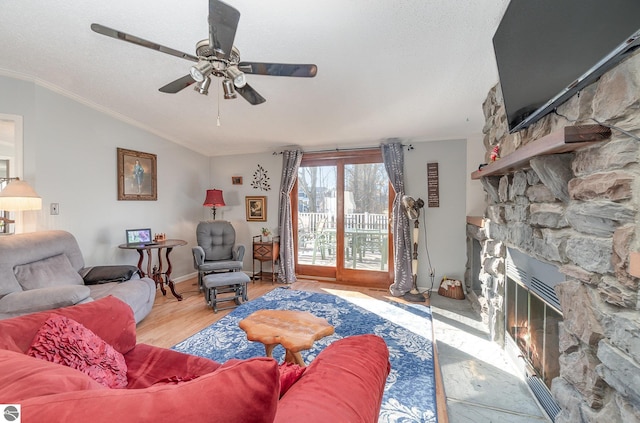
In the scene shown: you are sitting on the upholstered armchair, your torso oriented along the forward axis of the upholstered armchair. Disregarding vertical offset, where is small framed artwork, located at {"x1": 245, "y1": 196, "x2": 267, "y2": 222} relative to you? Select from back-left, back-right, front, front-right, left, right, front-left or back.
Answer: back-left

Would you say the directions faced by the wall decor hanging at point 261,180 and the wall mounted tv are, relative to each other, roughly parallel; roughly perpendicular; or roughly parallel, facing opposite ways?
roughly perpendicular

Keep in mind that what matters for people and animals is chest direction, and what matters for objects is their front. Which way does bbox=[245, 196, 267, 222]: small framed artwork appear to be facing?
toward the camera

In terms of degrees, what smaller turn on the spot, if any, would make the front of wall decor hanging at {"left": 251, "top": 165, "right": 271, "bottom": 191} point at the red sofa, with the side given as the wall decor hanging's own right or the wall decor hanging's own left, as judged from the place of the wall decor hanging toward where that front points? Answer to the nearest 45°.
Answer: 0° — it already faces it

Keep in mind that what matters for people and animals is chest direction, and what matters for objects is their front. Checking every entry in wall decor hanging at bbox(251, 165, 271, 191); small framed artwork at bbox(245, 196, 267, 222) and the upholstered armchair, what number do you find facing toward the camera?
3

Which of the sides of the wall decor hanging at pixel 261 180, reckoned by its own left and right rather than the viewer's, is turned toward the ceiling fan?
front

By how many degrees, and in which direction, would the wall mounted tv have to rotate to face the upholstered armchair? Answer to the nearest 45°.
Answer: approximately 45° to its right

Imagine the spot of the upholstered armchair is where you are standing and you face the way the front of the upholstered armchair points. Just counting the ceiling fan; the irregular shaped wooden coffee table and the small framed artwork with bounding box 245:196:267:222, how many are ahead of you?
2

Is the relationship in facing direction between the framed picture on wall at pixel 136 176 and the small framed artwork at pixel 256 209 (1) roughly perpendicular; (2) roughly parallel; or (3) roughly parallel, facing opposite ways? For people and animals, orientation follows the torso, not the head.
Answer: roughly perpendicular

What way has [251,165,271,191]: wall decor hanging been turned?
toward the camera

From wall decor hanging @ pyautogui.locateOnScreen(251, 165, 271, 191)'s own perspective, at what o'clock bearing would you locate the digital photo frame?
The digital photo frame is roughly at 2 o'clock from the wall decor hanging.

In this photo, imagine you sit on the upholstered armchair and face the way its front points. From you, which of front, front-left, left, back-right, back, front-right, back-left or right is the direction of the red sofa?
front

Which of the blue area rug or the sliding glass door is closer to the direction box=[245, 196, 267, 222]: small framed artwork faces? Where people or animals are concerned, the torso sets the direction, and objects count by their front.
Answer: the blue area rug

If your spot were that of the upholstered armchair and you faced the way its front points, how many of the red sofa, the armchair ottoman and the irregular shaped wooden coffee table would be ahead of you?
3

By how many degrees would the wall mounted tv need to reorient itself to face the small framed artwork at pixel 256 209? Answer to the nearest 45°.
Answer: approximately 45° to its right

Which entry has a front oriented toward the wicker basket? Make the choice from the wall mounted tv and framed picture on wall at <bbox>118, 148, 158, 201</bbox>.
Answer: the framed picture on wall

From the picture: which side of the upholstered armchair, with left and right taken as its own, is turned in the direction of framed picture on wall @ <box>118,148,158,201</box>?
right

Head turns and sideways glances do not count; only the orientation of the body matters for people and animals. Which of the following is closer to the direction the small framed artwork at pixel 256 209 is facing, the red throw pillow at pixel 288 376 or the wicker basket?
the red throw pillow

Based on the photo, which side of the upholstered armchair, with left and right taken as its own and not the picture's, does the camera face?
front
